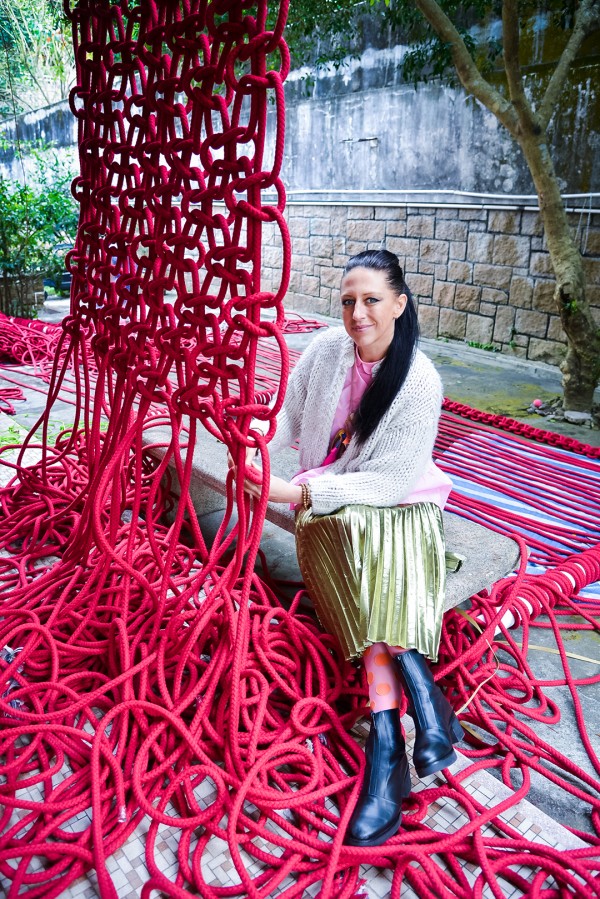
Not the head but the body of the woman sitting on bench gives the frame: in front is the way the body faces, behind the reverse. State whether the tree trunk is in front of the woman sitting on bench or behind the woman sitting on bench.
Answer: behind

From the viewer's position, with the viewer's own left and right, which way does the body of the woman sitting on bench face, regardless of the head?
facing the viewer and to the left of the viewer

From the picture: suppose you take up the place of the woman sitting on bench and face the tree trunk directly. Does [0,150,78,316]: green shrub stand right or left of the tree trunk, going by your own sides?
left

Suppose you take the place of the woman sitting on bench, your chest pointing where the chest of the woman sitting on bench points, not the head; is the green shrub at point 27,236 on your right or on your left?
on your right
